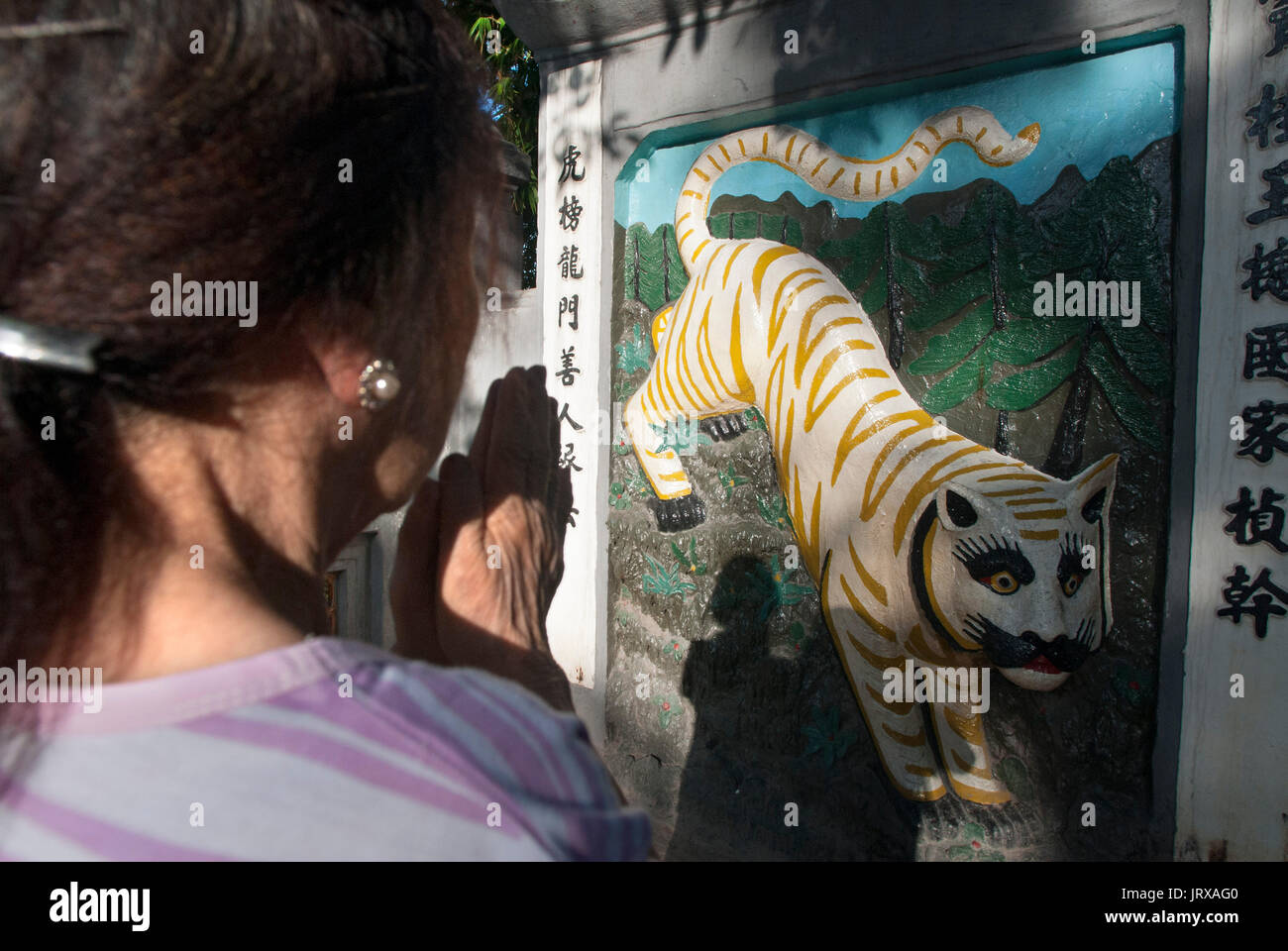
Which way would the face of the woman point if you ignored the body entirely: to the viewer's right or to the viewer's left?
to the viewer's right

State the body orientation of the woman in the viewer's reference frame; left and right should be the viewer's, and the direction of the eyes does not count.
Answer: facing away from the viewer and to the right of the viewer

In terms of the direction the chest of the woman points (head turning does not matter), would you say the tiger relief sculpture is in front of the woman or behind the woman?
in front
